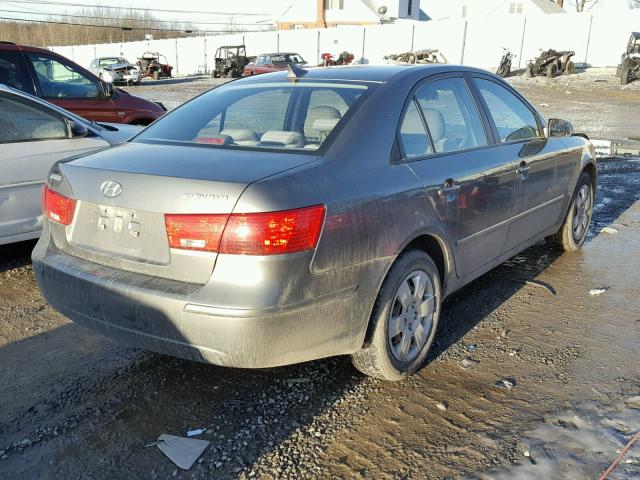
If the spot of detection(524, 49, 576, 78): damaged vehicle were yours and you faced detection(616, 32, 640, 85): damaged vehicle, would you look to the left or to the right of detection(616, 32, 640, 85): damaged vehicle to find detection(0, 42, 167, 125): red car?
right

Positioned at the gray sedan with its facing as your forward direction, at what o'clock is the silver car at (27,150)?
The silver car is roughly at 9 o'clock from the gray sedan.

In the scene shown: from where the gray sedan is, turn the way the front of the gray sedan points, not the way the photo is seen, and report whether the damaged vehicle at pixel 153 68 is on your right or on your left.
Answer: on your left

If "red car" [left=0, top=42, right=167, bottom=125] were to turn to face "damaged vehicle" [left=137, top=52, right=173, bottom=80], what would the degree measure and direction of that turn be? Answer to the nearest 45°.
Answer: approximately 90° to its left

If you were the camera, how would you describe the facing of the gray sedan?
facing away from the viewer and to the right of the viewer

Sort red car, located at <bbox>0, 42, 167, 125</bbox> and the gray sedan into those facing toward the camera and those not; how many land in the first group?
0

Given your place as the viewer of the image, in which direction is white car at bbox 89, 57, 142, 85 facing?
facing the viewer and to the right of the viewer

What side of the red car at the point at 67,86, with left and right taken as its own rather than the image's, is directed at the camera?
right

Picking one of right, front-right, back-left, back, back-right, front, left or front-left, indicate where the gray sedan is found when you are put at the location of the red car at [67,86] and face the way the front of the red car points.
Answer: right

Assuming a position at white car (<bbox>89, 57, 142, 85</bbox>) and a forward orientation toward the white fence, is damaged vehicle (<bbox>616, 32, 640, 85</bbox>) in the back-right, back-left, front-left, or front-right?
front-right

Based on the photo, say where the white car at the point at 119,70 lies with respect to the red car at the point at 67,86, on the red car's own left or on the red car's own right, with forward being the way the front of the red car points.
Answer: on the red car's own left

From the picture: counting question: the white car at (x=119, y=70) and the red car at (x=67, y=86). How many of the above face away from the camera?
0
